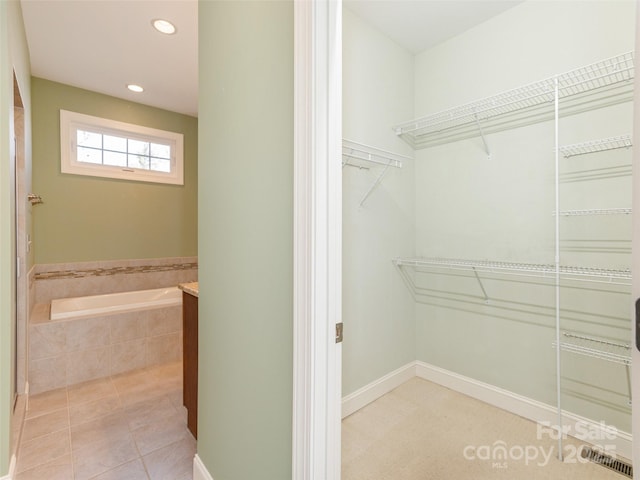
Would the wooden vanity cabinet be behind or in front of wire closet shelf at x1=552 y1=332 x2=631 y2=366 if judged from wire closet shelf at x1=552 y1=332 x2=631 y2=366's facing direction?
in front

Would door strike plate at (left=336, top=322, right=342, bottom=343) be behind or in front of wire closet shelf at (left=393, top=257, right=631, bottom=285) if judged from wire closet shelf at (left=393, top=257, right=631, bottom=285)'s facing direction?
in front

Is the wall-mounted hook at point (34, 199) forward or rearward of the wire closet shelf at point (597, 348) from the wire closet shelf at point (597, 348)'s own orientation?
forward

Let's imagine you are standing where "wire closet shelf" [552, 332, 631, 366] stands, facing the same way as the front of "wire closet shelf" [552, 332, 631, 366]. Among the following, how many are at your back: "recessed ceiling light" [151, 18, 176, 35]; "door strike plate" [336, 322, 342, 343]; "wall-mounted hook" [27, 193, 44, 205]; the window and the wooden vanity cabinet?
0

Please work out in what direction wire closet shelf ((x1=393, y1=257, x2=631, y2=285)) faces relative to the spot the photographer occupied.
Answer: facing the viewer and to the left of the viewer

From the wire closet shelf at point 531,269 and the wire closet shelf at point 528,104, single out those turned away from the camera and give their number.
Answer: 0

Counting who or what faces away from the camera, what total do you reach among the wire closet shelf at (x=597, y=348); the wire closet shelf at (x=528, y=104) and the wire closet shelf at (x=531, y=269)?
0

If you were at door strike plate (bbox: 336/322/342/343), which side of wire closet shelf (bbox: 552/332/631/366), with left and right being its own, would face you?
front

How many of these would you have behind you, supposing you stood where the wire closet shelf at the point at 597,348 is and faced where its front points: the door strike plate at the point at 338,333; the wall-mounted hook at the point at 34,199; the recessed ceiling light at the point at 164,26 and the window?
0

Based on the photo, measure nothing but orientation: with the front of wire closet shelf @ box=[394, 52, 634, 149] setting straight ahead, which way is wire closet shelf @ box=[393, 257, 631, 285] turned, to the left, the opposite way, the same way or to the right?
the same way

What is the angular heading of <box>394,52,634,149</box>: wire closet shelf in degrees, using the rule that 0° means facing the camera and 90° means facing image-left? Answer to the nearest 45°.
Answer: approximately 45°

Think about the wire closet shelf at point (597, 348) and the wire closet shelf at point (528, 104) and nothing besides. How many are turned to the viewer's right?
0
